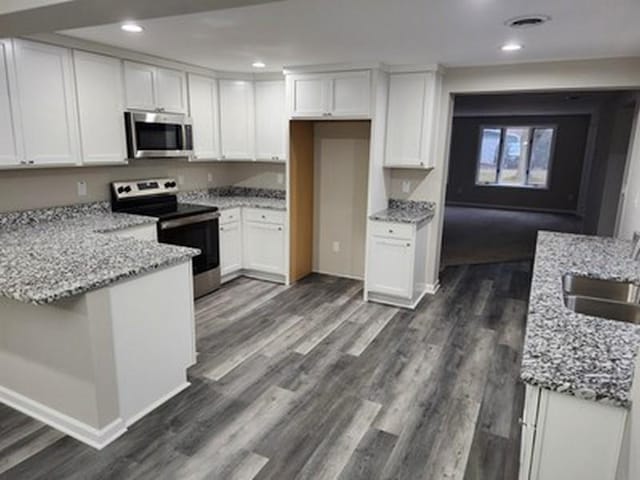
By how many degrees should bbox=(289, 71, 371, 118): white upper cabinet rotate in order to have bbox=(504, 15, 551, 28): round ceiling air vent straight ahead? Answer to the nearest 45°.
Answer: approximately 45° to its left

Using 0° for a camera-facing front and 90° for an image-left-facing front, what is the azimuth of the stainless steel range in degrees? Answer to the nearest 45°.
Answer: approximately 315°

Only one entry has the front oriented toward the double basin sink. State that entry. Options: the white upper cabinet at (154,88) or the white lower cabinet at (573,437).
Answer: the white upper cabinet

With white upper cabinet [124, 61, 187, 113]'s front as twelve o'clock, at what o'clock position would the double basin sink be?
The double basin sink is roughly at 12 o'clock from the white upper cabinet.

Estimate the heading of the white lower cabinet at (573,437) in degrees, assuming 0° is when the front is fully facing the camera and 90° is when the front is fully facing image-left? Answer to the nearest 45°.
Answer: approximately 90°

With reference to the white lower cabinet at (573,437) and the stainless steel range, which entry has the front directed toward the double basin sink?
the stainless steel range
